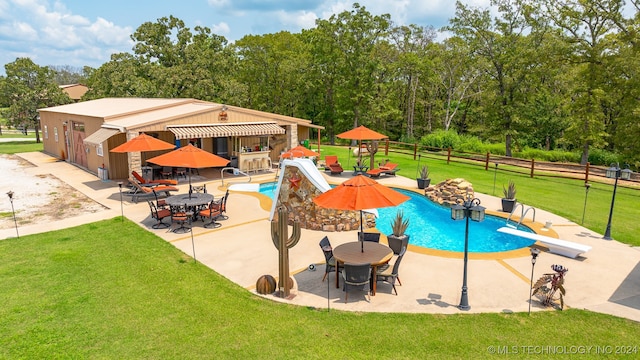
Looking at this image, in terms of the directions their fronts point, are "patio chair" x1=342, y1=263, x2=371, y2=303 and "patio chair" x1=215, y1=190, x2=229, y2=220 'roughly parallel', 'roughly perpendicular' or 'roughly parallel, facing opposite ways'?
roughly perpendicular

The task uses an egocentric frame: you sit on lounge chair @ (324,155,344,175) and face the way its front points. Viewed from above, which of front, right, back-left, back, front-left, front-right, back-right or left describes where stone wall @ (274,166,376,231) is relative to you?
front-right

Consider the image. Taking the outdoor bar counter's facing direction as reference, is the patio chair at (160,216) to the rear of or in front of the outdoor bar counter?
in front

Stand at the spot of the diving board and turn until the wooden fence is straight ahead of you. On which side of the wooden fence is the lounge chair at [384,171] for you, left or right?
left

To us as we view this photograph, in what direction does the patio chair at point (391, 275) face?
facing to the left of the viewer

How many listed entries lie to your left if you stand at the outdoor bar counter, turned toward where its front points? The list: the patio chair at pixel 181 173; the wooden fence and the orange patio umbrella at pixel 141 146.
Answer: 1

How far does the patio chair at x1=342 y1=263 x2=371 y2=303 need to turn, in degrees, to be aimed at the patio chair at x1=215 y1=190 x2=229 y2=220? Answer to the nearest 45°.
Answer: approximately 45° to its left

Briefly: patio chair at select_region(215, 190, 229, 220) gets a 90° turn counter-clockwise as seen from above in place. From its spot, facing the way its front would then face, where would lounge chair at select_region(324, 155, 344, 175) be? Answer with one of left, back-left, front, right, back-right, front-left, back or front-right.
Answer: back-left

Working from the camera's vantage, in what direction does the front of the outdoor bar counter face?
facing the viewer

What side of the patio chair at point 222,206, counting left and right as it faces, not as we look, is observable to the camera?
left

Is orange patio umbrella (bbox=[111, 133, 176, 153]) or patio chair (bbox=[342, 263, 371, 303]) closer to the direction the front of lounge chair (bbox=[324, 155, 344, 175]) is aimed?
the patio chair

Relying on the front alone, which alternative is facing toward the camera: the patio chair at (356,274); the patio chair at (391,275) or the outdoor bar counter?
the outdoor bar counter

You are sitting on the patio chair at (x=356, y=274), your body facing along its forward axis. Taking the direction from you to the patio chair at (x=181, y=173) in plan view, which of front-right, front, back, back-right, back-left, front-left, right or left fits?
front-left

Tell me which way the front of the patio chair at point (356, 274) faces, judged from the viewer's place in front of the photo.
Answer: facing away from the viewer

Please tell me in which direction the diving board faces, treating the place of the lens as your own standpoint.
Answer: facing away from the viewer and to the left of the viewer

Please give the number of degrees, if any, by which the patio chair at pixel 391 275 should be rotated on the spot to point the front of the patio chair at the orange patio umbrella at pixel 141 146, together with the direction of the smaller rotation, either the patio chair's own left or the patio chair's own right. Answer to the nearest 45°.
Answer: approximately 45° to the patio chair's own right
